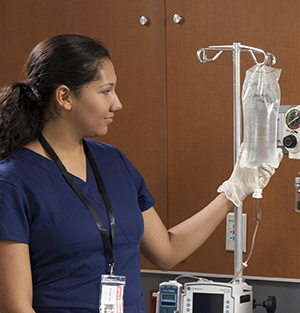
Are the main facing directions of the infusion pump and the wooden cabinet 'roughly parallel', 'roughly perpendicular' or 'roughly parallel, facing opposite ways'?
roughly parallel

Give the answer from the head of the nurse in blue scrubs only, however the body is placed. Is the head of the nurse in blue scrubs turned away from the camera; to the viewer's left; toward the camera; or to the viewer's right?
to the viewer's right

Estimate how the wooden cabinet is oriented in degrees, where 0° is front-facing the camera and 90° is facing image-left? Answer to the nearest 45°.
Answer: approximately 0°

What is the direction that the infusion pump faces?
toward the camera

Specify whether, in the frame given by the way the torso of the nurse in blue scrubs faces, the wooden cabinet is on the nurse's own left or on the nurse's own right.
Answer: on the nurse's own left

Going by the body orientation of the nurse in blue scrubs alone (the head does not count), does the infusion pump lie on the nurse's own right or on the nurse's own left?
on the nurse's own left

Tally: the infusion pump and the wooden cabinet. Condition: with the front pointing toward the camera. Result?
2

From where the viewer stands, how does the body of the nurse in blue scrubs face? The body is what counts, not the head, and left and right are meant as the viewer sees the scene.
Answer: facing the viewer and to the right of the viewer

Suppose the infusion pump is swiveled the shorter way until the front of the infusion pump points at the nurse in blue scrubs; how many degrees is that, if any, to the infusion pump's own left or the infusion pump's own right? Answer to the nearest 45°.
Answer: approximately 45° to the infusion pump's own right
